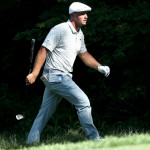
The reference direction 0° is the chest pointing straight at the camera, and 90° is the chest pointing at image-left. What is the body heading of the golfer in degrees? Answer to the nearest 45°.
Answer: approximately 315°

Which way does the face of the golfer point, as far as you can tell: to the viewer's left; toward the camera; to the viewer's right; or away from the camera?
to the viewer's right
